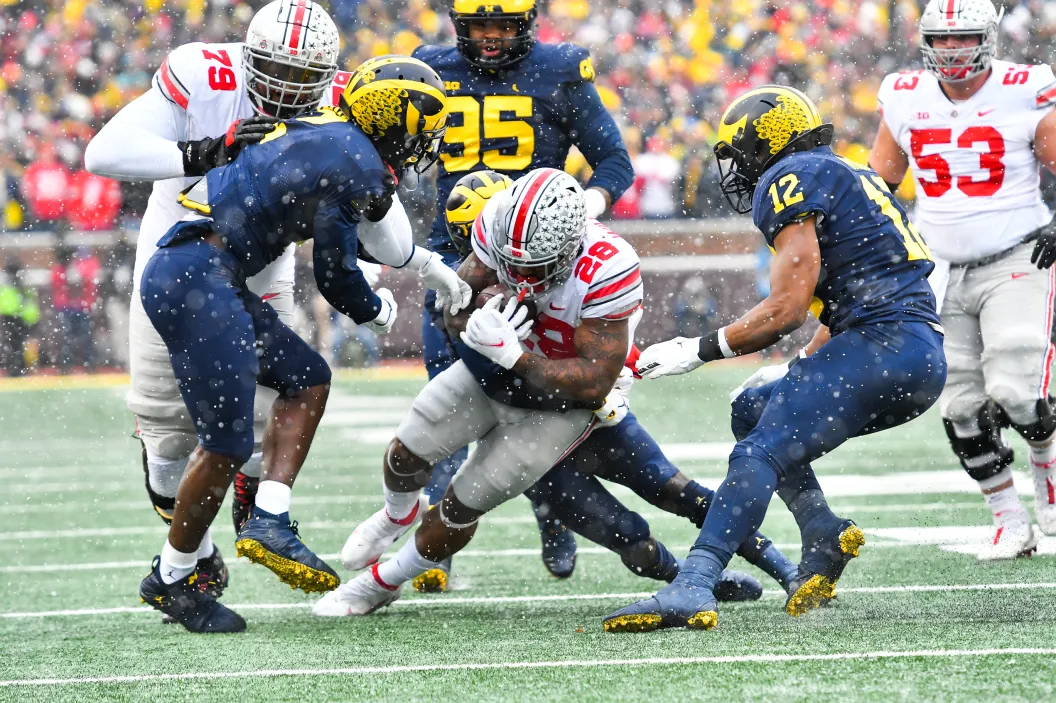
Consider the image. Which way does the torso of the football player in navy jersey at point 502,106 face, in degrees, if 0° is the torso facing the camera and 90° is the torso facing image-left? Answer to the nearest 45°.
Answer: approximately 0°

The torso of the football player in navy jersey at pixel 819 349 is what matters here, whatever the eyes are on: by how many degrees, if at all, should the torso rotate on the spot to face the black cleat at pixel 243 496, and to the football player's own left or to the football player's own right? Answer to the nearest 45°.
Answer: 0° — they already face it

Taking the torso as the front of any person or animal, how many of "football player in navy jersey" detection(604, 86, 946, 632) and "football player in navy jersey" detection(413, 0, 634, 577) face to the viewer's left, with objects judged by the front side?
1

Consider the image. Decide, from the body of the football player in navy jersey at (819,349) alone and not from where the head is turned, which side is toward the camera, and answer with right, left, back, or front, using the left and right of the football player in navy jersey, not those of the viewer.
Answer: left

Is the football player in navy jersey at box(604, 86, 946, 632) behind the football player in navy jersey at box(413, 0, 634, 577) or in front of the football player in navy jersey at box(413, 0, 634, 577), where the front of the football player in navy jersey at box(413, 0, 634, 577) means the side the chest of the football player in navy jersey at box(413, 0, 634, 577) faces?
in front

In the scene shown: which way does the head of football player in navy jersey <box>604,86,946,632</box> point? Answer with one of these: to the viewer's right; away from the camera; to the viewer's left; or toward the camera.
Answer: to the viewer's left

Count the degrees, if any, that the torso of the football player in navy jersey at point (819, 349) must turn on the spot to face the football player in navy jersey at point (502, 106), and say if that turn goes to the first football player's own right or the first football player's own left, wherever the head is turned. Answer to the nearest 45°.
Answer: approximately 45° to the first football player's own right

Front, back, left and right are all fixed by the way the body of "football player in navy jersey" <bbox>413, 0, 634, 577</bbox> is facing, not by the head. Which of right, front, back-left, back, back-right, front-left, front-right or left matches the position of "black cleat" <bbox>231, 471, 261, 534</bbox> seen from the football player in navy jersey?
front-right

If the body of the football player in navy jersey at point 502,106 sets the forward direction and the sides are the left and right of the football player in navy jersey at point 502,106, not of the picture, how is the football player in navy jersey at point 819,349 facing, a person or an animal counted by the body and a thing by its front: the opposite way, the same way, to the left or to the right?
to the right
